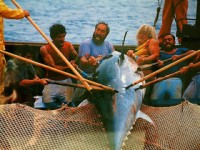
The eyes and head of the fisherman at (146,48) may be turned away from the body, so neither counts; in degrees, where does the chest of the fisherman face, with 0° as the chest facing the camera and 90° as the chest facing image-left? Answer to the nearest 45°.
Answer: approximately 45°

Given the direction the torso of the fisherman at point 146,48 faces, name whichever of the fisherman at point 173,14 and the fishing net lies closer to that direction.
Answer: the fishing net

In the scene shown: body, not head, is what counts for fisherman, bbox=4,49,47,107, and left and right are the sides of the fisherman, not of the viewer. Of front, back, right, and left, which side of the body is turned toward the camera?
right

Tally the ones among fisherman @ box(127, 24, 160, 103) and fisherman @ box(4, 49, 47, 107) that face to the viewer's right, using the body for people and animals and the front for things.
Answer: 1

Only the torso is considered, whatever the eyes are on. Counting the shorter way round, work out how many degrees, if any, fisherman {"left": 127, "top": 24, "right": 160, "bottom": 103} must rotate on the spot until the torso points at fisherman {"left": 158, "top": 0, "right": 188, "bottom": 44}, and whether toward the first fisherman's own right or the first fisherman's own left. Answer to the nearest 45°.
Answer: approximately 180°

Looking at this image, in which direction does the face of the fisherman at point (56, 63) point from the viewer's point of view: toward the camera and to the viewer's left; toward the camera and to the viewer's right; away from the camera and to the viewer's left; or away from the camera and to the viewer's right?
toward the camera and to the viewer's right

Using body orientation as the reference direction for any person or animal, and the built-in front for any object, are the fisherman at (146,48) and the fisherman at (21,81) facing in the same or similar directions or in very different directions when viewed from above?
very different directions

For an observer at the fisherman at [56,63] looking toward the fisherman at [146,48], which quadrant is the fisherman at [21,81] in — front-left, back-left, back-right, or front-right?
back-right

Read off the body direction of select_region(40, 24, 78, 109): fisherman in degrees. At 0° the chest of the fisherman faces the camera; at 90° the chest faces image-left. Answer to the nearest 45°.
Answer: approximately 315°
